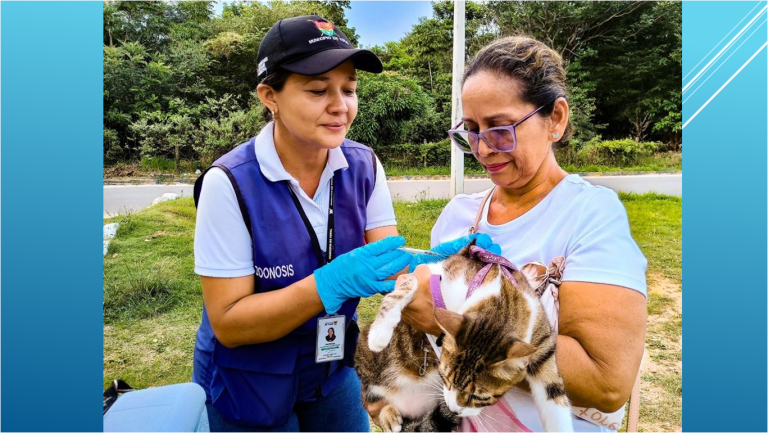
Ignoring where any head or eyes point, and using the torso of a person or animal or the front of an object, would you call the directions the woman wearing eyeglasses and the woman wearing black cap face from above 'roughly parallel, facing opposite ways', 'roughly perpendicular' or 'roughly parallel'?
roughly perpendicular

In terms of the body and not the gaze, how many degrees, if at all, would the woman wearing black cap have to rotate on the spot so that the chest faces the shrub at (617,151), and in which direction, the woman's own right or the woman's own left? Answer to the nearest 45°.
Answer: approximately 90° to the woman's own left

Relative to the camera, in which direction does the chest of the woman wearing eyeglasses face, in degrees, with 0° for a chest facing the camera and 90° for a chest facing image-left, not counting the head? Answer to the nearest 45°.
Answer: approximately 45°

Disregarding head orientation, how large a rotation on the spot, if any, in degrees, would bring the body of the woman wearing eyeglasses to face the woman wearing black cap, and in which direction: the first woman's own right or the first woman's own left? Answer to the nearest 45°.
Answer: approximately 45° to the first woman's own right

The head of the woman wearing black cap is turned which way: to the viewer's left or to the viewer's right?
to the viewer's right

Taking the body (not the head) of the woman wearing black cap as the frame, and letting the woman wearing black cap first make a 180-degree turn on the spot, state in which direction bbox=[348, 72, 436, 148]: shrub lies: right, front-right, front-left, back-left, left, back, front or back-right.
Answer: front-right
